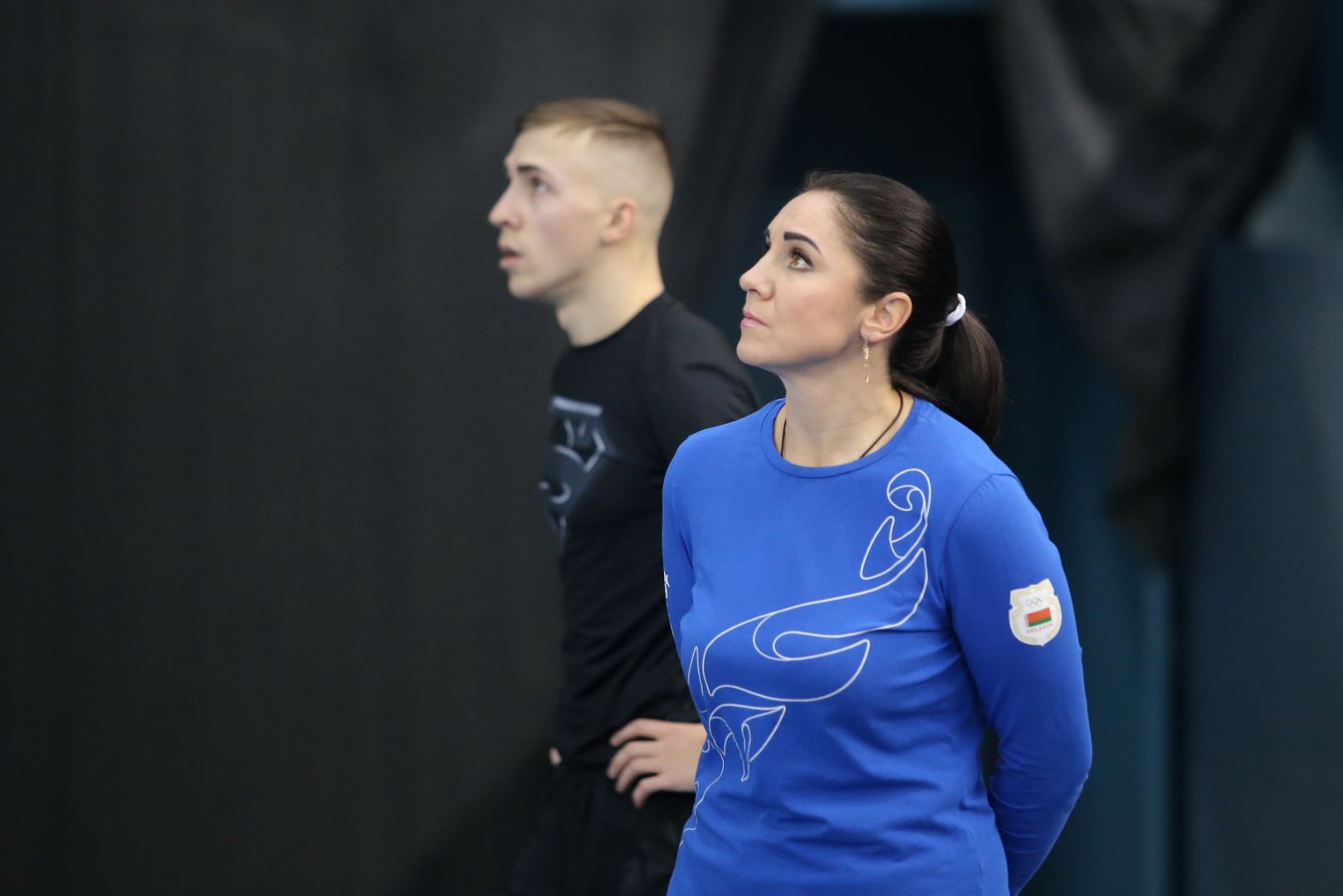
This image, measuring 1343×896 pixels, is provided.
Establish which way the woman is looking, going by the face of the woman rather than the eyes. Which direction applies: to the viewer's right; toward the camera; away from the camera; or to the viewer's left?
to the viewer's left

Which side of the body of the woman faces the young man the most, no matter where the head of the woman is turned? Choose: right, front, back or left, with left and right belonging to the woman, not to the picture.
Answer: right

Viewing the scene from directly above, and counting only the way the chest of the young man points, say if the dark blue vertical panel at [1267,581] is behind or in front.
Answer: behind

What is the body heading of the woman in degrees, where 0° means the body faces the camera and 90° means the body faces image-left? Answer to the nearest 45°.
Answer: approximately 45°

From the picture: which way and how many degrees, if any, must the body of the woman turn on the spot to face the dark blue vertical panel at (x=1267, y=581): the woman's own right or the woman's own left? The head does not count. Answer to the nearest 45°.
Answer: approximately 180°

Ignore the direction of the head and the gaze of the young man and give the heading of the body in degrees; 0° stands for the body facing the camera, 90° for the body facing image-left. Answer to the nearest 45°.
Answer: approximately 90°

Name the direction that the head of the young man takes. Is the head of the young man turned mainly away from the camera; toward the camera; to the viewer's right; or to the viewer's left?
to the viewer's left
